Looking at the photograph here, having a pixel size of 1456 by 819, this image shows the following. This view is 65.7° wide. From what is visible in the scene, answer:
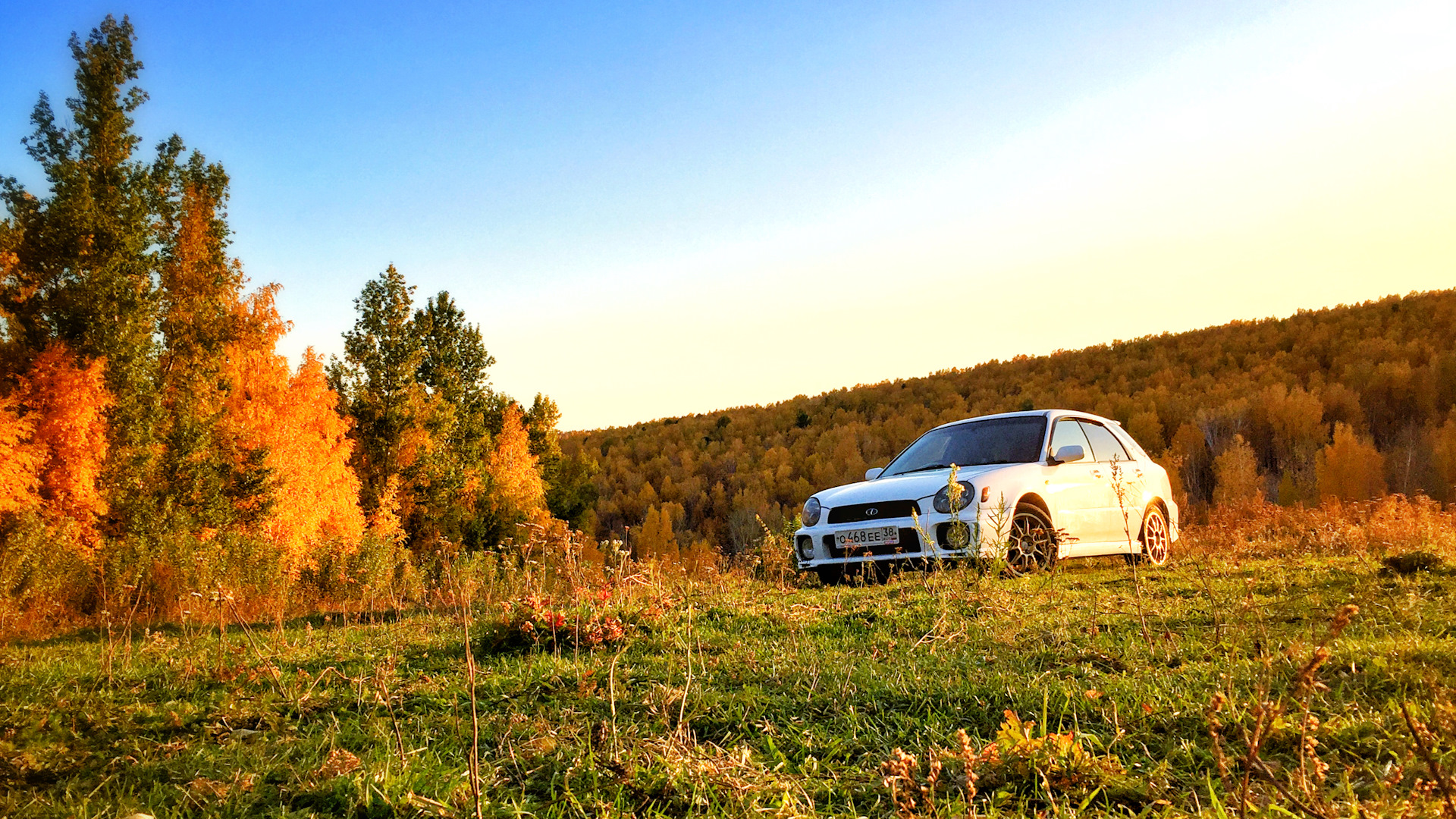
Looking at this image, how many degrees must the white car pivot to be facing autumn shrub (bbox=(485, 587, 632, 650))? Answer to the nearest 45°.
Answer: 0° — it already faces it

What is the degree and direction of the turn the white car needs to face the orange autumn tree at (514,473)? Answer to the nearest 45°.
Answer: approximately 90° to its right

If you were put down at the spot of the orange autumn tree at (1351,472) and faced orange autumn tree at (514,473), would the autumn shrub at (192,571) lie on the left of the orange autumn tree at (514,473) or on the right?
left

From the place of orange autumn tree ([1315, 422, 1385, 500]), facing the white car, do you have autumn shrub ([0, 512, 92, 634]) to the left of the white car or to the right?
right

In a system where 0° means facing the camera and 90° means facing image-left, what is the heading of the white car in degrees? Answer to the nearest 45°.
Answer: approximately 45°

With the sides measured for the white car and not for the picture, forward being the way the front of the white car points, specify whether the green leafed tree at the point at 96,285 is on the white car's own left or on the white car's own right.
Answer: on the white car's own right

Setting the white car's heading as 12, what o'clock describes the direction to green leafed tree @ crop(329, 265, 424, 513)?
The green leafed tree is roughly at 3 o'clock from the white car.

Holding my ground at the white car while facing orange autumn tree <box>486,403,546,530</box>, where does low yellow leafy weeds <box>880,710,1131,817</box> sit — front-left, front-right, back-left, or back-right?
back-left

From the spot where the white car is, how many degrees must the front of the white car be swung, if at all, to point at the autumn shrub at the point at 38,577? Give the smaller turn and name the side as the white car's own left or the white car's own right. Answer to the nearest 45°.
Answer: approximately 45° to the white car's own right

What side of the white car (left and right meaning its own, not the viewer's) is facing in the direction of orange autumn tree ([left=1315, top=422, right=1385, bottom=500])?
back

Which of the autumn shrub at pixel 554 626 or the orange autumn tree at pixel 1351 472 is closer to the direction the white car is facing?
the autumn shrub

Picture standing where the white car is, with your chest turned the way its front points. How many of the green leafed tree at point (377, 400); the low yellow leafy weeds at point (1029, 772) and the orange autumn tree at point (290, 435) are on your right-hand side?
2
